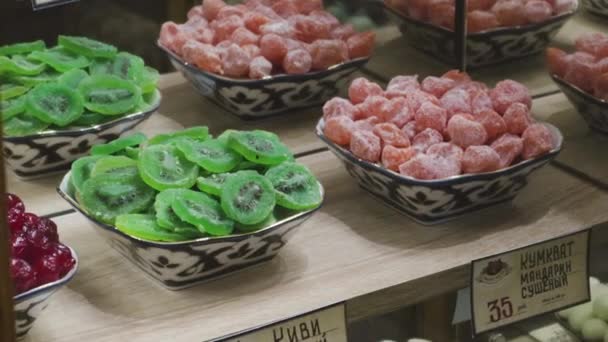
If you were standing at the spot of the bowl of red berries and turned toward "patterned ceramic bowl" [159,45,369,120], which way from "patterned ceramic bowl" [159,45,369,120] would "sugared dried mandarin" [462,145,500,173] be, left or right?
right

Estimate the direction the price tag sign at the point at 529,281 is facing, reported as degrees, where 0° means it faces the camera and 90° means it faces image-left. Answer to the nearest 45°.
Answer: approximately 315°

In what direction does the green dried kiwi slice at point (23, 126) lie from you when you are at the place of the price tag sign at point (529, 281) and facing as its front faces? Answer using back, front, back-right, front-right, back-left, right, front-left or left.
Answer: back-right

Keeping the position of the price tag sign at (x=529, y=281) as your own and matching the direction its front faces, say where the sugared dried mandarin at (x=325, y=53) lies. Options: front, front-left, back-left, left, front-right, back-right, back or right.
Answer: back

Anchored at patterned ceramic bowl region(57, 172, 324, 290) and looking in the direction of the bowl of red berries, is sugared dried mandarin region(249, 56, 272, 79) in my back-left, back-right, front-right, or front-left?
back-right

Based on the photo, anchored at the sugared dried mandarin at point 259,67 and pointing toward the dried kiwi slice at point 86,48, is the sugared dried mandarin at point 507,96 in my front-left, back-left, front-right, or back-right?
back-left

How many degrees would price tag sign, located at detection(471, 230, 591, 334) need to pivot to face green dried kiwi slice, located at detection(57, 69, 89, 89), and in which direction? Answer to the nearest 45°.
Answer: approximately 135° to its right

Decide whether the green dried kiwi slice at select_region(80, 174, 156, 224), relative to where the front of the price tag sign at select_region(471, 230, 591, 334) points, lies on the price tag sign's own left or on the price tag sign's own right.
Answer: on the price tag sign's own right

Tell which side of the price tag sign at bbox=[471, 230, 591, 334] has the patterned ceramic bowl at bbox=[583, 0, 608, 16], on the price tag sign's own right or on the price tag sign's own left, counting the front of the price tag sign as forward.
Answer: on the price tag sign's own left

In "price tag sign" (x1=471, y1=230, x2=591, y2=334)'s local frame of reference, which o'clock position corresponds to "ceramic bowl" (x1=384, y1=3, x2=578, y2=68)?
The ceramic bowl is roughly at 7 o'clock from the price tag sign.
